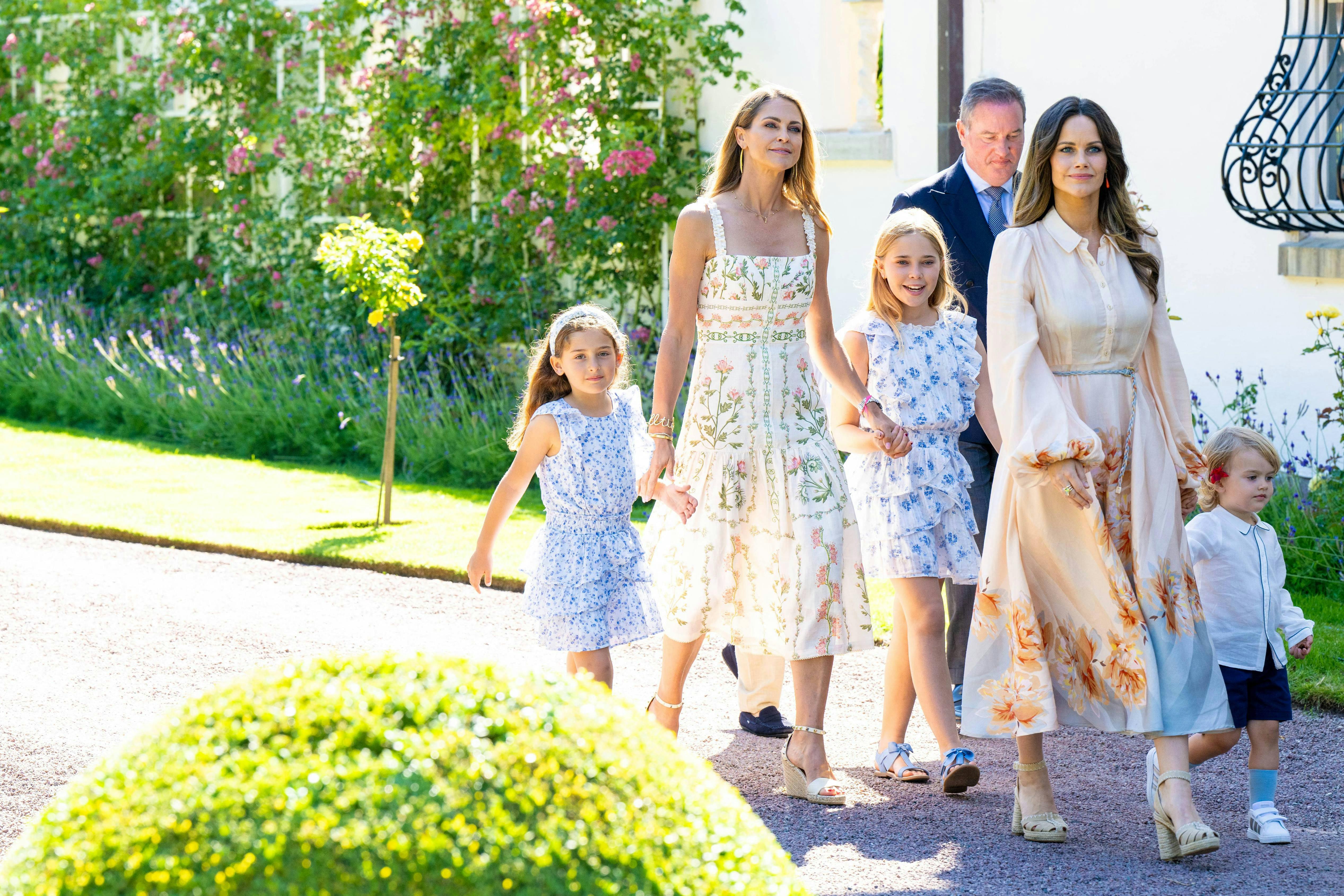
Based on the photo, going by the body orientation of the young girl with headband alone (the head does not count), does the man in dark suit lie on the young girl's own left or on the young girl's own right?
on the young girl's own left

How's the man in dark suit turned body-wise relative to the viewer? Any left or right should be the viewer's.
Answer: facing the viewer and to the right of the viewer

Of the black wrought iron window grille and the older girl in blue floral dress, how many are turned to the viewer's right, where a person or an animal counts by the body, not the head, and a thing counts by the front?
0

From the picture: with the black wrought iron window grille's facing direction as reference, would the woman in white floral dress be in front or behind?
in front

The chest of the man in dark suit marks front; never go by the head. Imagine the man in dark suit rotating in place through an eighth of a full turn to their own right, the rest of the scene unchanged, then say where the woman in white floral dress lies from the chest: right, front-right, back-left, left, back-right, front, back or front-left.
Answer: front-right

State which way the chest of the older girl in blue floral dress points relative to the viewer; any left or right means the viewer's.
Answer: facing the viewer

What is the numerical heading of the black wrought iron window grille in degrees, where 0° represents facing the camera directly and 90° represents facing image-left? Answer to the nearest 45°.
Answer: approximately 45°

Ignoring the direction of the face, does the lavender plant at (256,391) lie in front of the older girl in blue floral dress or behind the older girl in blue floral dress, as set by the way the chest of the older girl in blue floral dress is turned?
behind

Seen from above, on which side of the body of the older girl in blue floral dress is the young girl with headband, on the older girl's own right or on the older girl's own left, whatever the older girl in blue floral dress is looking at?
on the older girl's own right
